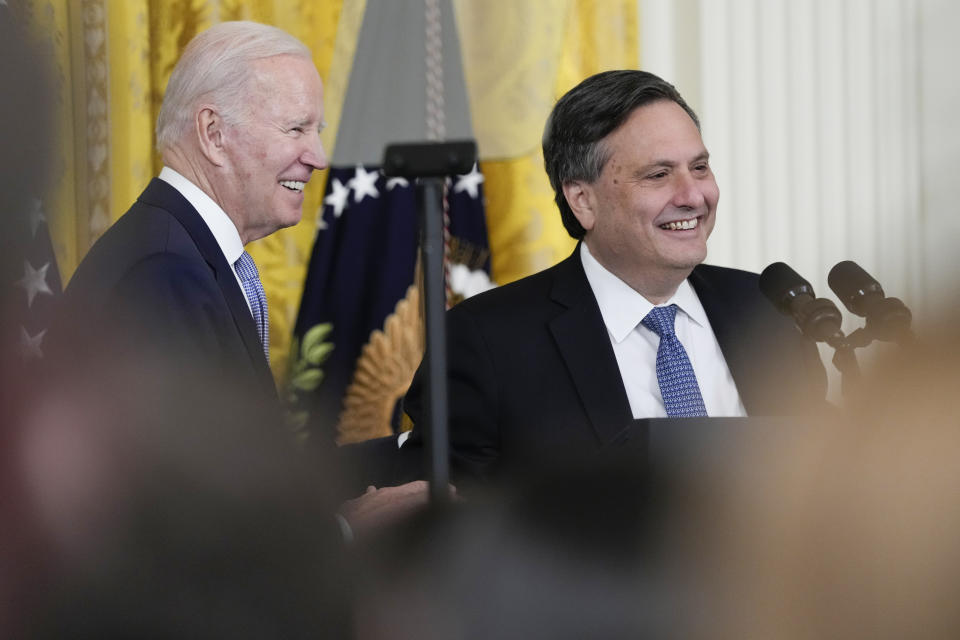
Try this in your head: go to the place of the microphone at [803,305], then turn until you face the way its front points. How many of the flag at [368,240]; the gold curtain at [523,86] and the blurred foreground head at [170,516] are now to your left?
1

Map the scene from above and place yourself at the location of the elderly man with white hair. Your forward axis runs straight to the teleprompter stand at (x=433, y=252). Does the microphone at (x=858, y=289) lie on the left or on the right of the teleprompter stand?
left

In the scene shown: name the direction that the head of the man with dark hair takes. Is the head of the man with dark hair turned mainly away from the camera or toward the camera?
toward the camera

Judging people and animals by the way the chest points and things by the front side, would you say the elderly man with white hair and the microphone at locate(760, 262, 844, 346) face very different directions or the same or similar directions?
very different directions

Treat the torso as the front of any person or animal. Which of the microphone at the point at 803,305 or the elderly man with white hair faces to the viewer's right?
the elderly man with white hair

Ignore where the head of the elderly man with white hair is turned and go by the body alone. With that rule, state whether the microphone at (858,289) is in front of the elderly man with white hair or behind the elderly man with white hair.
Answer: in front

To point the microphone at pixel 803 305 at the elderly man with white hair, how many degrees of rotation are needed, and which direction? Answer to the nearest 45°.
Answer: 0° — it already faces them

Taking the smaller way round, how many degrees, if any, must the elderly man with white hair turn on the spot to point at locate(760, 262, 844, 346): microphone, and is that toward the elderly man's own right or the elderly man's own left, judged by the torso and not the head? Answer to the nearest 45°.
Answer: approximately 45° to the elderly man's own right

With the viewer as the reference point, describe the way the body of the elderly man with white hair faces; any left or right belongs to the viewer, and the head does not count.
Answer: facing to the right of the viewer

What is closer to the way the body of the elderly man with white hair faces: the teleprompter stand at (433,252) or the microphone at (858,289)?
the microphone

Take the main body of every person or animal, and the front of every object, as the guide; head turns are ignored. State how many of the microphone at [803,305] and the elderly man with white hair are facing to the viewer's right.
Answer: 1

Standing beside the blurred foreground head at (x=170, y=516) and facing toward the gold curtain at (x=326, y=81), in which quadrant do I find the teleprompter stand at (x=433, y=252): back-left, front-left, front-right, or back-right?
front-right

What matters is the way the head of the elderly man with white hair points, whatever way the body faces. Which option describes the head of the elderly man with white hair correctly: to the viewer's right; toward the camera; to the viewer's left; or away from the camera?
to the viewer's right

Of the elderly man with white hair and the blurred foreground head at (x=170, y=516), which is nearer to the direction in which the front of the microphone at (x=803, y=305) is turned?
the elderly man with white hair

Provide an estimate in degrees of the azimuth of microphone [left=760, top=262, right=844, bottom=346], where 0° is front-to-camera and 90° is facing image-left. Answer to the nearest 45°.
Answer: approximately 90°

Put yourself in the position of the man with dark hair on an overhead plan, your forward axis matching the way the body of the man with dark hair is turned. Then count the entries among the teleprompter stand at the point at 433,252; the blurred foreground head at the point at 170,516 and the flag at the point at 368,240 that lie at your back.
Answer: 1
